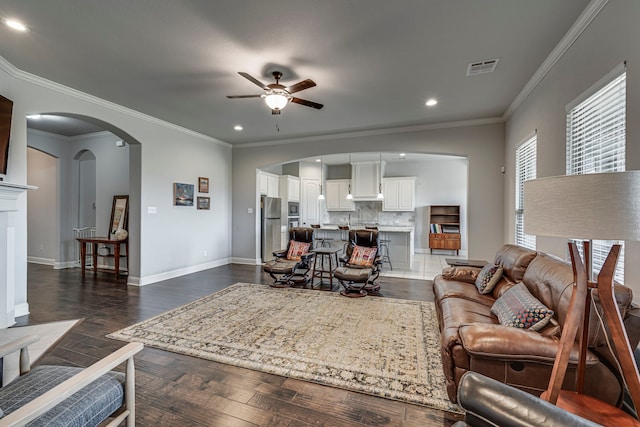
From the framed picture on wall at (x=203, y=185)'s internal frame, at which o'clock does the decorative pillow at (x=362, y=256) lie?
The decorative pillow is roughly at 12 o'clock from the framed picture on wall.

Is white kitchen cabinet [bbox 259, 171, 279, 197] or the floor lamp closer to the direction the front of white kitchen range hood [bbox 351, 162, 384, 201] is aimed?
the floor lamp

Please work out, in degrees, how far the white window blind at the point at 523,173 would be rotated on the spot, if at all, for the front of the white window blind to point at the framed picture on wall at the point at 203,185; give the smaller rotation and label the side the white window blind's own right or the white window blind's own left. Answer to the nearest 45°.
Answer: approximately 45° to the white window blind's own right

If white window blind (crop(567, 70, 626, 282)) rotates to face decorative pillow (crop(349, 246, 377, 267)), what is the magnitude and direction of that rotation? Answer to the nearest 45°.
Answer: approximately 45° to its right

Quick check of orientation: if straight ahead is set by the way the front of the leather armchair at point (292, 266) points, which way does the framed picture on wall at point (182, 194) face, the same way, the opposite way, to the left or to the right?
to the left

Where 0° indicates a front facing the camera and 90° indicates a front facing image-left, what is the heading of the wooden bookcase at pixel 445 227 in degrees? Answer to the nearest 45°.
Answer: approximately 0°

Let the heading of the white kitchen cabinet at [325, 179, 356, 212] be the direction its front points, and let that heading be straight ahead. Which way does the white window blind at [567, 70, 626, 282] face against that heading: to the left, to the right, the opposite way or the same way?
to the right

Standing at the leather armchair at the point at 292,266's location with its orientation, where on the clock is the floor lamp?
The floor lamp is roughly at 10 o'clock from the leather armchair.

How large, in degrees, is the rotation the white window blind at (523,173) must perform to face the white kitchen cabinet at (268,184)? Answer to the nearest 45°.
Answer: approximately 45° to its right

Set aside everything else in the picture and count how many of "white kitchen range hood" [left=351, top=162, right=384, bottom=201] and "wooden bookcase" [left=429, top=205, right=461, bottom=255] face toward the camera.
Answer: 2

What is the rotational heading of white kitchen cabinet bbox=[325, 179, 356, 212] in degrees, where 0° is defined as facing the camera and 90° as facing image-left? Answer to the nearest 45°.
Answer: approximately 0°

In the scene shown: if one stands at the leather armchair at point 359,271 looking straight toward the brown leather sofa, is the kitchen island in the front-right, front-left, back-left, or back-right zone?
back-left

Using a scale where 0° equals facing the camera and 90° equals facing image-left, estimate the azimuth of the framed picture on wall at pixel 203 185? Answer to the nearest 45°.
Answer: approximately 315°
